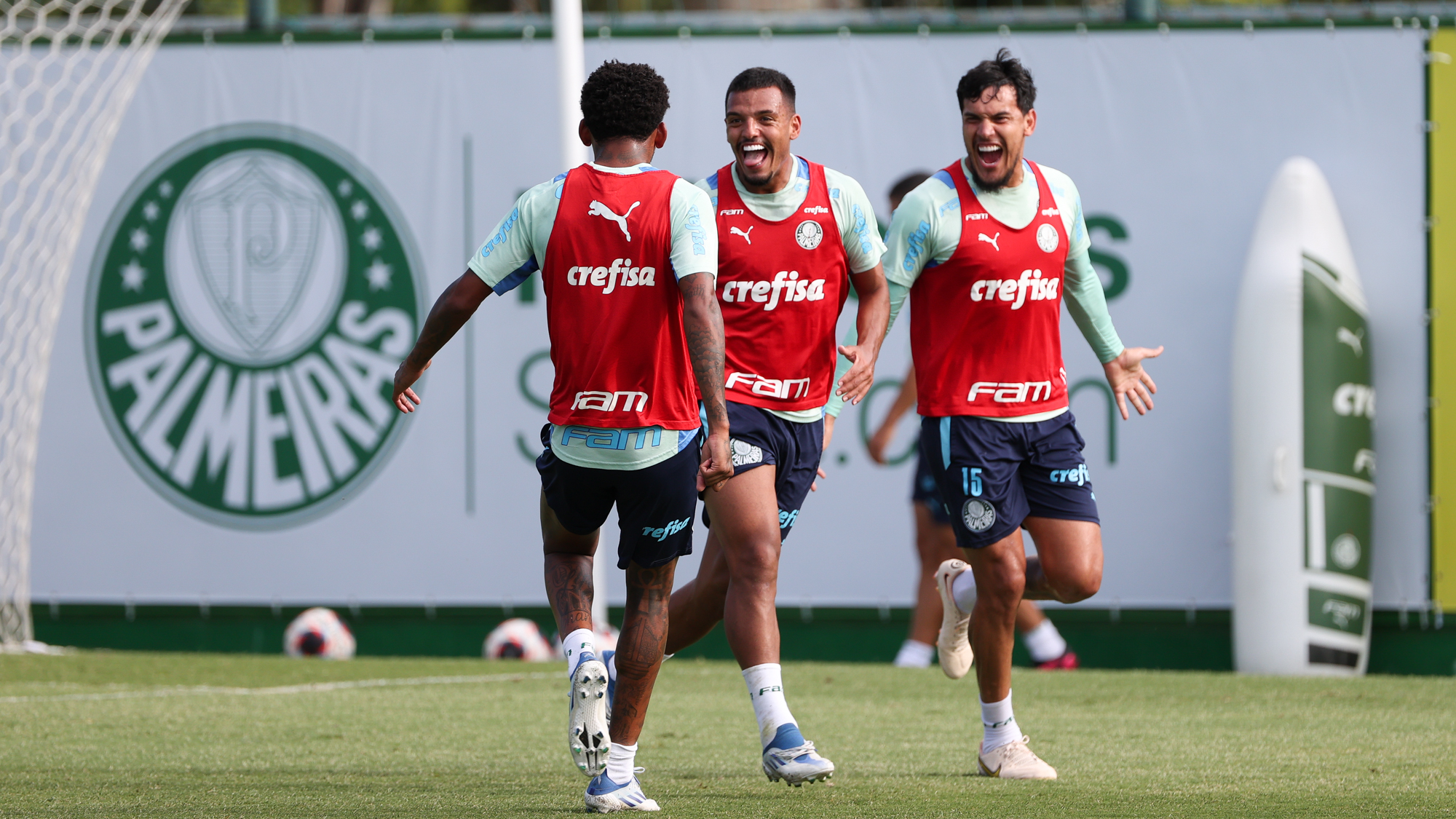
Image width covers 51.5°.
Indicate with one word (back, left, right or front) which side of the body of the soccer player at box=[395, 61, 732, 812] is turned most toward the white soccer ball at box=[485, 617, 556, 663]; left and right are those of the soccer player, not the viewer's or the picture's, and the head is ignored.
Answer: front

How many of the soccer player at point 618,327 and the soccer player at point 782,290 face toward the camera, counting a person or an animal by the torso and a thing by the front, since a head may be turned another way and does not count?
1

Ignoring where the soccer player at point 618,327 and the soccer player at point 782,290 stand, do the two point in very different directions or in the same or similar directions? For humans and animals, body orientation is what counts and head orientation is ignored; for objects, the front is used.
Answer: very different directions

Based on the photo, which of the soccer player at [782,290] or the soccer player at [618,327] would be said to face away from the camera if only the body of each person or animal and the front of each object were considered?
the soccer player at [618,327]

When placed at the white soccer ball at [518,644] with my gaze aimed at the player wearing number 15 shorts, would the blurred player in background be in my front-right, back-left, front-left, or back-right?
front-left

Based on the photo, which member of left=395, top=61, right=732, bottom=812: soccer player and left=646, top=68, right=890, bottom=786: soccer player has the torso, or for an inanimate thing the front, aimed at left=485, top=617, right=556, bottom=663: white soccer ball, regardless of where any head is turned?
left=395, top=61, right=732, bottom=812: soccer player

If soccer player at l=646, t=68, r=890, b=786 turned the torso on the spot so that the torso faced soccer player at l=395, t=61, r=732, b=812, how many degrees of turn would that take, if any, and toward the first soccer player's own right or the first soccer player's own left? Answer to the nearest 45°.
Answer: approximately 45° to the first soccer player's own right

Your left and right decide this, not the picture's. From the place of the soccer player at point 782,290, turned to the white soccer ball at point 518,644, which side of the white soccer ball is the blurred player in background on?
right

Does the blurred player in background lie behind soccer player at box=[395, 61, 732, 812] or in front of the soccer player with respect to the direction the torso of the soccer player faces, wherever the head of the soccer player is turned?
in front

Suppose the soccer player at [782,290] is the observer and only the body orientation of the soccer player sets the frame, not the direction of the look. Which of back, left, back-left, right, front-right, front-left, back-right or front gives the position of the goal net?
back-right

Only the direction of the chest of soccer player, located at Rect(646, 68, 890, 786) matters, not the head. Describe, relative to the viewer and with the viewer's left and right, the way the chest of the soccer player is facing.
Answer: facing the viewer

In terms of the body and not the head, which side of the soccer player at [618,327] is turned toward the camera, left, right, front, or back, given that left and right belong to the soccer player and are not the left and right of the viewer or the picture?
back

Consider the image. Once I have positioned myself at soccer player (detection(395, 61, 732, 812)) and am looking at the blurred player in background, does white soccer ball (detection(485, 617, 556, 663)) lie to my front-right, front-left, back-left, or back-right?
front-left

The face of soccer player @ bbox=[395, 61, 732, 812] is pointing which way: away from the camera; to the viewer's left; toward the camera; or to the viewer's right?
away from the camera

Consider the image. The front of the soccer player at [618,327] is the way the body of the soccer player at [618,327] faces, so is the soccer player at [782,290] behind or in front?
in front

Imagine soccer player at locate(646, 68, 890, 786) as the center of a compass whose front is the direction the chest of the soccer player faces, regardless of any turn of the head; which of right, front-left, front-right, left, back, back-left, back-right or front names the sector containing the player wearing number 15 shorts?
left
